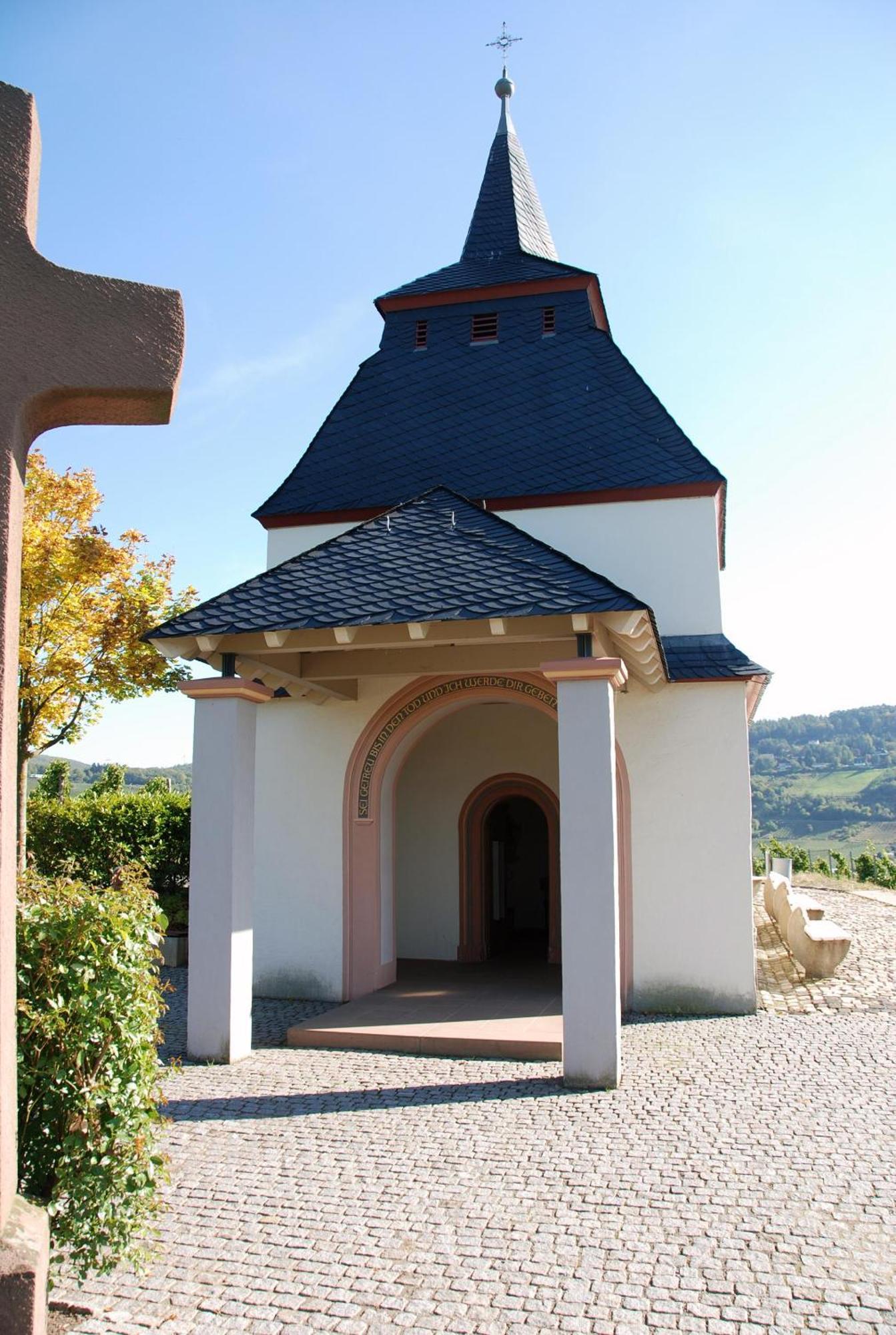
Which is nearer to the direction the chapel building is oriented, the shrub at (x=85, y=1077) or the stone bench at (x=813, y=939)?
the shrub

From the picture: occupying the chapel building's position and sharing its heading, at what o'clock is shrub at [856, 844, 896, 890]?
The shrub is roughly at 7 o'clock from the chapel building.

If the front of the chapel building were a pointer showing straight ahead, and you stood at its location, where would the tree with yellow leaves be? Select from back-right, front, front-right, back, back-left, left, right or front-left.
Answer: back-right

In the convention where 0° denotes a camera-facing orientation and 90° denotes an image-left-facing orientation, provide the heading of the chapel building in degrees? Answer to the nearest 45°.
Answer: approximately 0°

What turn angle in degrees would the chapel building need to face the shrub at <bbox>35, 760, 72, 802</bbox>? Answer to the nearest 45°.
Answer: approximately 135° to its right

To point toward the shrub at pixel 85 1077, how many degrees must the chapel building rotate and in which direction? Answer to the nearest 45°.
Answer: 0° — it already faces it

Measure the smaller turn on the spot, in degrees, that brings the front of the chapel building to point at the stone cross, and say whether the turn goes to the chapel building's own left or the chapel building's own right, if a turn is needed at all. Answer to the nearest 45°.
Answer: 0° — it already faces it

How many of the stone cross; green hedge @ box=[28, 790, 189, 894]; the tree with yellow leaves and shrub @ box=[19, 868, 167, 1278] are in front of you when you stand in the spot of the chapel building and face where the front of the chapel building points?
2

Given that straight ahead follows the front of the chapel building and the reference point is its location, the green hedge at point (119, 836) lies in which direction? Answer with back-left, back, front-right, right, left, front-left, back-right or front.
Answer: back-right

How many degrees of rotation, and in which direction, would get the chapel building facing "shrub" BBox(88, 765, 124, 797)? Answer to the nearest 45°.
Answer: approximately 135° to its right

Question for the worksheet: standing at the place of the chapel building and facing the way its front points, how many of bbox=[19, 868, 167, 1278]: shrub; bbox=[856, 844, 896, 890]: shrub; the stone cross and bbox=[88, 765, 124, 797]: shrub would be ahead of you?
2
